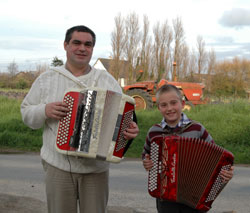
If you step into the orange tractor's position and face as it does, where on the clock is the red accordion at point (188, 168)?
The red accordion is roughly at 3 o'clock from the orange tractor.

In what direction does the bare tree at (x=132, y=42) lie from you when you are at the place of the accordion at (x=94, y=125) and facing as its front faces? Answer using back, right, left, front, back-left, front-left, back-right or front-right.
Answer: back

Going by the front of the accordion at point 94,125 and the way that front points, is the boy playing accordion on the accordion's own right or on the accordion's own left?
on the accordion's own left

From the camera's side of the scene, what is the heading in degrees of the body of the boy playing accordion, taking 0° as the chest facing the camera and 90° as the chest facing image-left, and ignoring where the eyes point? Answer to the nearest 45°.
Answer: approximately 0°

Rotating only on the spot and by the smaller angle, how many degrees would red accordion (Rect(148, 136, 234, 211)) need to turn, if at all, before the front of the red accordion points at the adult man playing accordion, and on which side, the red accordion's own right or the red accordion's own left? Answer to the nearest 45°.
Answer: approximately 90° to the red accordion's own right

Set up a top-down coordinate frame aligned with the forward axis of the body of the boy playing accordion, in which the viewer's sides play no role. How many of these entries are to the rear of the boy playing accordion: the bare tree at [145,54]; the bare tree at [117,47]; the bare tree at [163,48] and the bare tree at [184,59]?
4

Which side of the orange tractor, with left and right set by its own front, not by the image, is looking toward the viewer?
right

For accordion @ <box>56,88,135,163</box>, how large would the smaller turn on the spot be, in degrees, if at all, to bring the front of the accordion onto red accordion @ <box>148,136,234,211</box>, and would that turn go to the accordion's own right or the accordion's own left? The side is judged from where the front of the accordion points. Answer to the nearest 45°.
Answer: approximately 90° to the accordion's own left
